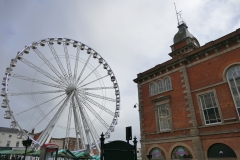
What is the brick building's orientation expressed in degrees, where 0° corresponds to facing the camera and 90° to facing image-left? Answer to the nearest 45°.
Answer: approximately 45°
